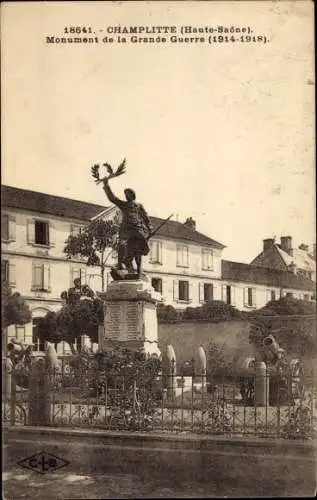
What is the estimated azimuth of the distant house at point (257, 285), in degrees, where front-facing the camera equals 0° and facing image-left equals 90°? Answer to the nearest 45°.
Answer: approximately 315°
